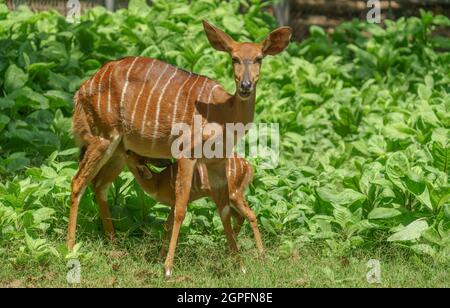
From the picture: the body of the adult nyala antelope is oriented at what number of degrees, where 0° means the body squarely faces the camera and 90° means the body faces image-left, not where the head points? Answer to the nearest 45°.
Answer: approximately 315°
